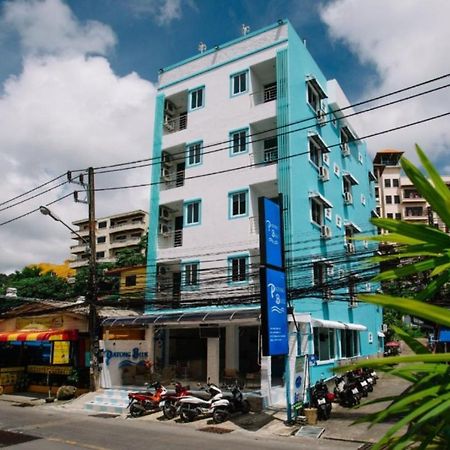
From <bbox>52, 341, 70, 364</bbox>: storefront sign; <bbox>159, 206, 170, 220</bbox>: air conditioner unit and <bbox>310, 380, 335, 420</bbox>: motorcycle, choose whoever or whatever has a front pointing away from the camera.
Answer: the motorcycle

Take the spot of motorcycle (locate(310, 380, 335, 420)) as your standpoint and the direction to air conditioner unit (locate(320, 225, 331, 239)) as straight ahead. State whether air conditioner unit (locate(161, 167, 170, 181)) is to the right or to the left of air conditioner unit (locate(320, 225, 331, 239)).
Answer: left

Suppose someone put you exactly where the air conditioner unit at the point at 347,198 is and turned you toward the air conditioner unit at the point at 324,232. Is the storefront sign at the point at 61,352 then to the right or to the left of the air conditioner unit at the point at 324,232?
right

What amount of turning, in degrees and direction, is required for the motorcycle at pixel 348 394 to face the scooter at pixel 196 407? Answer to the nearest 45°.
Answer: approximately 90° to its left

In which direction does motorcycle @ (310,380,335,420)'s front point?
away from the camera

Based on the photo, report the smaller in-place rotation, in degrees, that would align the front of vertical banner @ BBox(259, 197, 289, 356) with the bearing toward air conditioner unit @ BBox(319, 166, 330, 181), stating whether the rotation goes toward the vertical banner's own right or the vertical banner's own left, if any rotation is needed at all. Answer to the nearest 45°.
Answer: approximately 135° to the vertical banner's own left

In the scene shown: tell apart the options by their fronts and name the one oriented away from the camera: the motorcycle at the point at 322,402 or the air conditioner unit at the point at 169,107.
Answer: the motorcycle

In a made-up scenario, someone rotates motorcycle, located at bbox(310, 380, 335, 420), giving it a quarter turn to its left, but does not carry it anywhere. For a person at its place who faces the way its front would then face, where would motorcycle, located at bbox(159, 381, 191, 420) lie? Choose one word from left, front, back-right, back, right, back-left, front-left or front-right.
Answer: front
